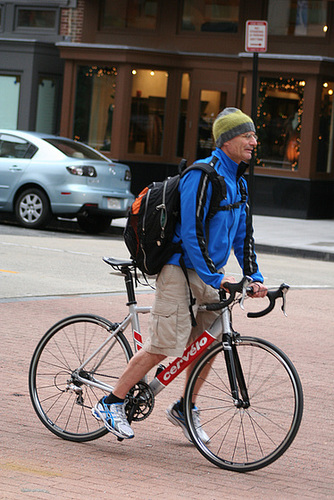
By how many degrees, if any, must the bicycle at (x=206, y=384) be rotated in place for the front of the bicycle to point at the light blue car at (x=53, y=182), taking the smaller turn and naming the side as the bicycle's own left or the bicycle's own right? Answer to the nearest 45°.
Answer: approximately 135° to the bicycle's own left

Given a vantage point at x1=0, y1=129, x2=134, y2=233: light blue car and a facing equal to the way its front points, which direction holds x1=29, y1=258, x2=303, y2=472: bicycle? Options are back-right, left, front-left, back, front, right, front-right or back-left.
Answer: back-left

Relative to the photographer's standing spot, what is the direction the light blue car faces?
facing away from the viewer and to the left of the viewer

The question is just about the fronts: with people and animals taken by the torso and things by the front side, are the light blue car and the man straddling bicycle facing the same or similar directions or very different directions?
very different directions

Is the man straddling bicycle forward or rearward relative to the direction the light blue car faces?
rearward

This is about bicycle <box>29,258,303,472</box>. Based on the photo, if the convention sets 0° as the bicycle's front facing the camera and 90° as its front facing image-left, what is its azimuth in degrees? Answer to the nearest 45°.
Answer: approximately 315°

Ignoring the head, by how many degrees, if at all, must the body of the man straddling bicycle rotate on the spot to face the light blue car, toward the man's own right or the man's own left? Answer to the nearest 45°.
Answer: approximately 135° to the man's own left

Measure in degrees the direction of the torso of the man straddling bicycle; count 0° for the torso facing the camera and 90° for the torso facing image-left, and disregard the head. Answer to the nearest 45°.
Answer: approximately 315°
